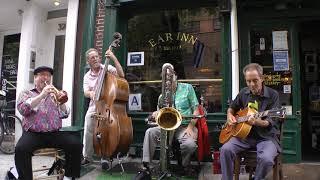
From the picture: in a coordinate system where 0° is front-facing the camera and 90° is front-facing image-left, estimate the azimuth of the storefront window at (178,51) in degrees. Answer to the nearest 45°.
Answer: approximately 0°

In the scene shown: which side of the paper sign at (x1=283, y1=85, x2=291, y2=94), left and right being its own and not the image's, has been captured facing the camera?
front

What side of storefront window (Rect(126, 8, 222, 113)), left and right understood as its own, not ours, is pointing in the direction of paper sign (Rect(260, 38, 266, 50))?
left

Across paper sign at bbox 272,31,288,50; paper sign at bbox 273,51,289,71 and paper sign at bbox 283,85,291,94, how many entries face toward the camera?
3

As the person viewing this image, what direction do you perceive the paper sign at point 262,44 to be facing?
facing the viewer

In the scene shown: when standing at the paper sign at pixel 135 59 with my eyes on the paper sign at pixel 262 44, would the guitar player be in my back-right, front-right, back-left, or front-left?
front-right

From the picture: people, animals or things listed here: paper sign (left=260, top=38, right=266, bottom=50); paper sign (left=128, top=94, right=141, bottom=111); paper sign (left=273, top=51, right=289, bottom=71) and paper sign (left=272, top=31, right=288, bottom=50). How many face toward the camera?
4

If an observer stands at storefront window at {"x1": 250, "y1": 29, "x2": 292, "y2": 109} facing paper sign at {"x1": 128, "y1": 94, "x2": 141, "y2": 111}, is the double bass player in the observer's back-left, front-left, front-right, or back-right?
front-left

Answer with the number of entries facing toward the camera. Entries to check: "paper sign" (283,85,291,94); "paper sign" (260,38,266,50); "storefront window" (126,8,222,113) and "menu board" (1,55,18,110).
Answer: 4

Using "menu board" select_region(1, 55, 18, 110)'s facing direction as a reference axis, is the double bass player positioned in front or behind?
in front

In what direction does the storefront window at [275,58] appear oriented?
toward the camera

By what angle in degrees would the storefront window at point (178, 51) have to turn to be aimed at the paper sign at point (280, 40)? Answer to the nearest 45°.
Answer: approximately 90° to its left

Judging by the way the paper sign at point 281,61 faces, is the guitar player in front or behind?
in front

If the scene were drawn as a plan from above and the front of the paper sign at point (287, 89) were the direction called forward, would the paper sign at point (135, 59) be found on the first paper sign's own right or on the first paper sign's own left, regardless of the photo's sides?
on the first paper sign's own right

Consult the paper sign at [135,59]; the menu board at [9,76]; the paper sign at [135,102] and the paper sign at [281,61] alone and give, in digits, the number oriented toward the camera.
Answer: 4

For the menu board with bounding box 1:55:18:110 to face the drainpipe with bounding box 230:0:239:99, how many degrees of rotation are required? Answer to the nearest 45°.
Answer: approximately 45° to its left

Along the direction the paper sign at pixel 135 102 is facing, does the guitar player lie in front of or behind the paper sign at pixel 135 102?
in front

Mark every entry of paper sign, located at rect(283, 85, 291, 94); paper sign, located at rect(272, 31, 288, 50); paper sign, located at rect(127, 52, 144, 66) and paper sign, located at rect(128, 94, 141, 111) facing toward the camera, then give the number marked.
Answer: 4
